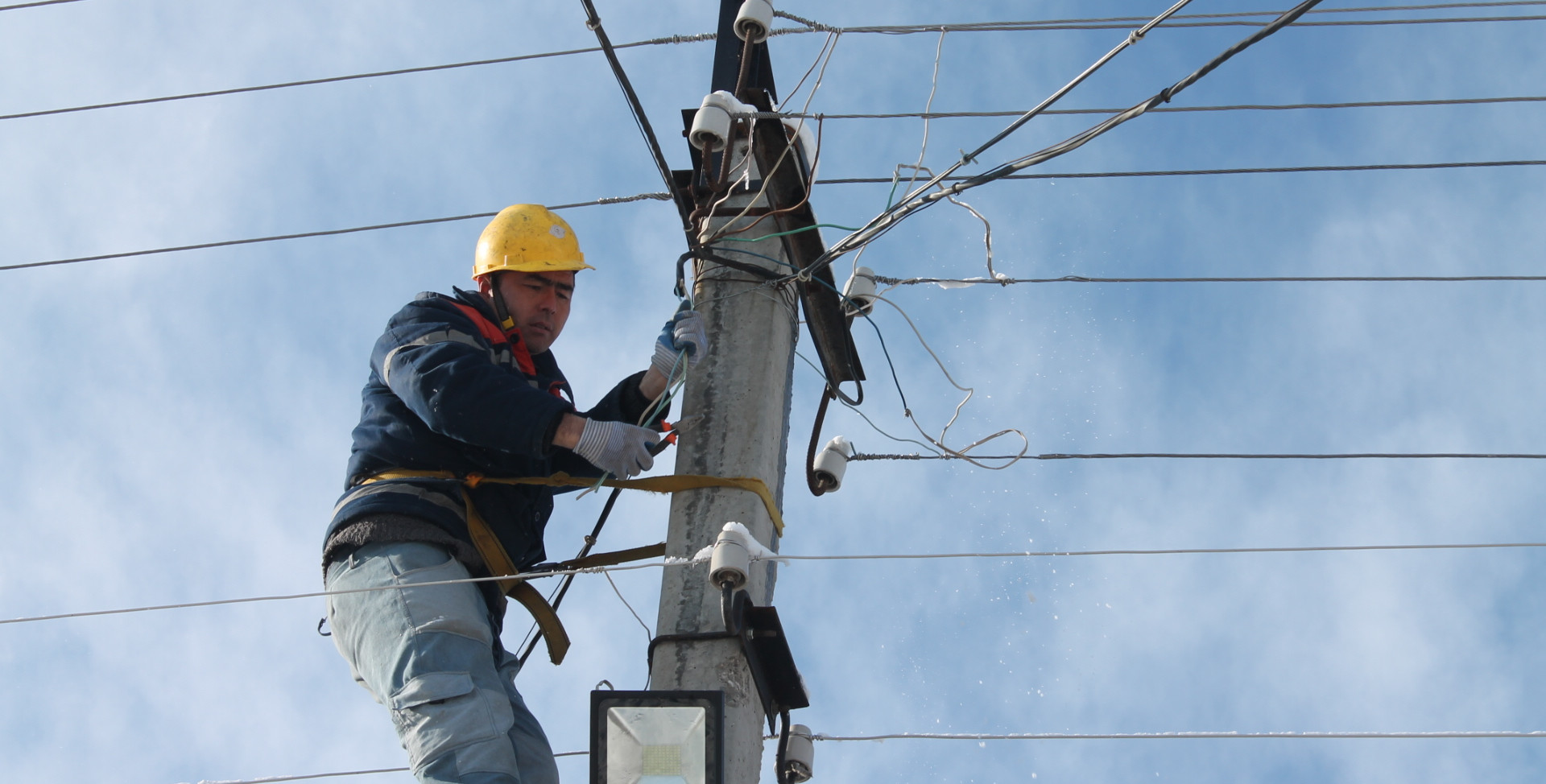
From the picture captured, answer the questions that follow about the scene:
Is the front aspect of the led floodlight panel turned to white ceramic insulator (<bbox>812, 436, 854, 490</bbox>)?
no

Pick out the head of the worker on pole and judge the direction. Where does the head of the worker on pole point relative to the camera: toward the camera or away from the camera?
toward the camera

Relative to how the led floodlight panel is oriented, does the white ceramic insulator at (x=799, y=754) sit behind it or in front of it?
behind

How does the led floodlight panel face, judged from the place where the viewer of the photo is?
facing the viewer
